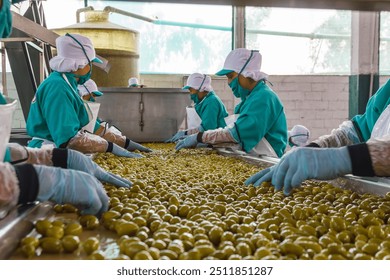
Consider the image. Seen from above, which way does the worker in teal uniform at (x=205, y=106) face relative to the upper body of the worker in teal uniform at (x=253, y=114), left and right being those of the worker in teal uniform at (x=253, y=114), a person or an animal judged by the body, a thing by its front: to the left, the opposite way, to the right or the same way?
the same way

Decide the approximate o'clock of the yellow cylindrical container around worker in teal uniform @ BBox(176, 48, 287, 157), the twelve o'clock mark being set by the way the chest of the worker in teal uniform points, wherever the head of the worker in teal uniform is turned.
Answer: The yellow cylindrical container is roughly at 2 o'clock from the worker in teal uniform.

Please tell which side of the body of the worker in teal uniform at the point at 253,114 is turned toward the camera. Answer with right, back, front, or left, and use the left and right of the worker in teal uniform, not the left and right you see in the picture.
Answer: left

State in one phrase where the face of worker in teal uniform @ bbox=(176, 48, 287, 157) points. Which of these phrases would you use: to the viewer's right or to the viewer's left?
to the viewer's left

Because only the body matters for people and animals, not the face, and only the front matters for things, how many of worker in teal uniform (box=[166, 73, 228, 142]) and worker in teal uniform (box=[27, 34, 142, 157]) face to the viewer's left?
1

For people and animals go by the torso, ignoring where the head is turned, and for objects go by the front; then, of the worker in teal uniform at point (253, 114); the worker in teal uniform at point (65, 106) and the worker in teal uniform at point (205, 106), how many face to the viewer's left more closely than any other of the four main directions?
2

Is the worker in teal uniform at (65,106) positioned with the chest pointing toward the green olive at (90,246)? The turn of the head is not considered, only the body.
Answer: no

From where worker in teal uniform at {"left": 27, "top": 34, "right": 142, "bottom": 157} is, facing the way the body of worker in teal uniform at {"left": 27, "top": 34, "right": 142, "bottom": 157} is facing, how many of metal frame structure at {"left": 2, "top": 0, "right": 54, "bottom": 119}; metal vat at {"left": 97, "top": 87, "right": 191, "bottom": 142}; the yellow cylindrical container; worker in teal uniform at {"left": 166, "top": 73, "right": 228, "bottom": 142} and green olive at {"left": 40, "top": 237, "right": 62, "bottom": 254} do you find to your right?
1

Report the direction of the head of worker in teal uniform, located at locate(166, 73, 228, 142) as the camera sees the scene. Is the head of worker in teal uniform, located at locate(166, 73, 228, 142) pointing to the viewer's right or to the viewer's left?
to the viewer's left

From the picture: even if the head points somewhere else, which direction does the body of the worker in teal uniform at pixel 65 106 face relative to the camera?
to the viewer's right

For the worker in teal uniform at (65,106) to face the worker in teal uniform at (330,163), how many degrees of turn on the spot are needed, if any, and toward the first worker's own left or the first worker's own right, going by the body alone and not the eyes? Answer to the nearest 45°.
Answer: approximately 45° to the first worker's own right
